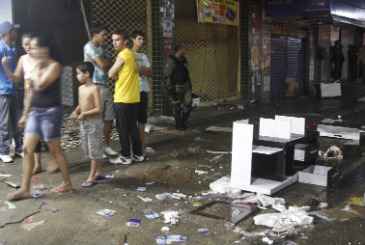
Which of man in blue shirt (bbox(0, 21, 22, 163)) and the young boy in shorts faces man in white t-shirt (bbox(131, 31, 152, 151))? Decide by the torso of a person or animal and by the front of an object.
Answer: the man in blue shirt

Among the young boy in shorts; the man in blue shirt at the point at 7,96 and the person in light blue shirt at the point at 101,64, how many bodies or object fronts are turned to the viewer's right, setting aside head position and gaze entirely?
2

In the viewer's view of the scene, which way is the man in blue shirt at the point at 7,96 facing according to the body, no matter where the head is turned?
to the viewer's right
